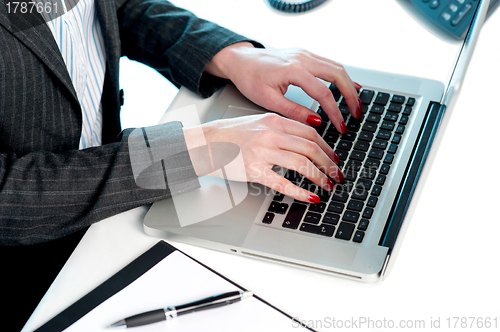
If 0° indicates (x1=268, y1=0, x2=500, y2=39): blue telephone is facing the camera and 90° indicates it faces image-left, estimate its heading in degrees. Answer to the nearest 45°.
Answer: approximately 45°

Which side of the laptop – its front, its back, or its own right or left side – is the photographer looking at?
left

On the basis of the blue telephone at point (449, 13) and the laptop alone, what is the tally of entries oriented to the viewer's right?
0
